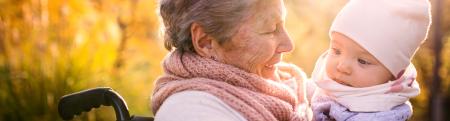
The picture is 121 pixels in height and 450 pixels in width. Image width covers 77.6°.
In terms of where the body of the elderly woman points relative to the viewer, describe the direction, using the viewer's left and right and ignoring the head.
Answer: facing to the right of the viewer

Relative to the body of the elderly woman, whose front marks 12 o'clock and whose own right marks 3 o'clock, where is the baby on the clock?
The baby is roughly at 12 o'clock from the elderly woman.

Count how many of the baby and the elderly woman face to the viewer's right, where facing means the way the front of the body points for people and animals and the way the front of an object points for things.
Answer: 1

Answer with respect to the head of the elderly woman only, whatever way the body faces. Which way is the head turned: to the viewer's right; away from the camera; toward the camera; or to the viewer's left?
to the viewer's right

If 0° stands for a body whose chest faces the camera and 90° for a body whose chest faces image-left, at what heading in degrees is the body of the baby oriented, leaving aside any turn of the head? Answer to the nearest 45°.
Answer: approximately 45°
